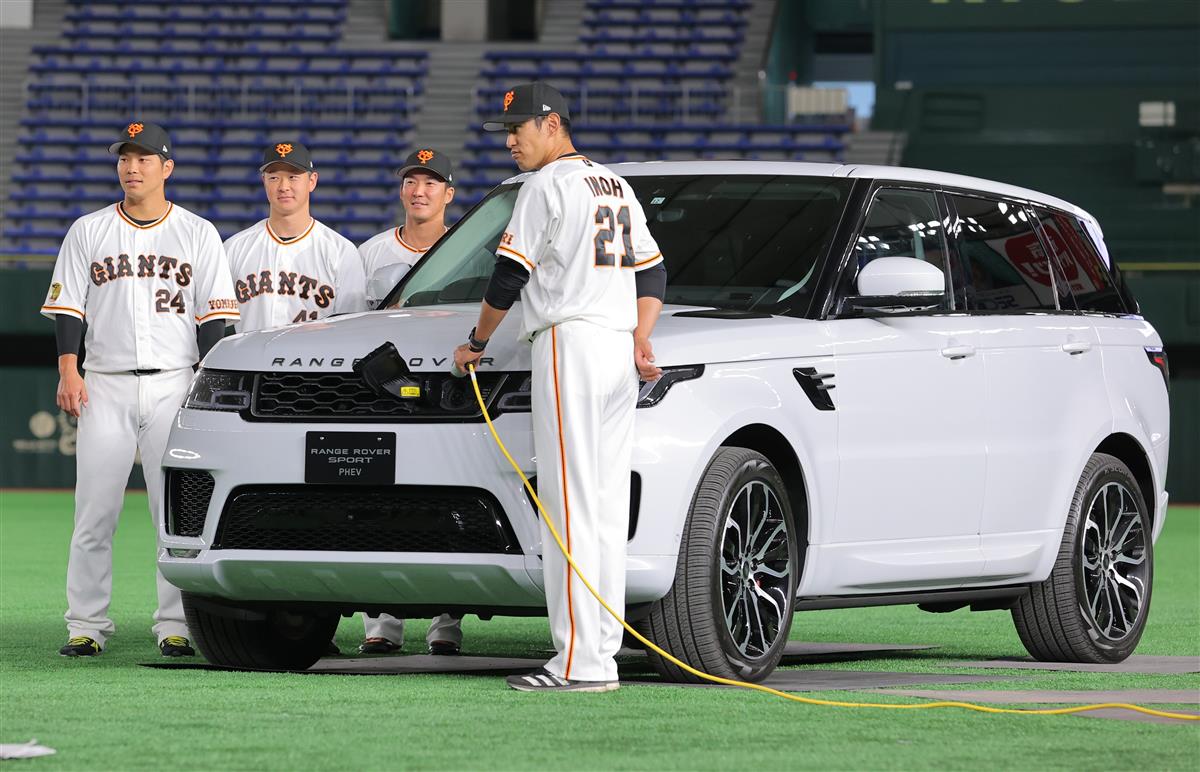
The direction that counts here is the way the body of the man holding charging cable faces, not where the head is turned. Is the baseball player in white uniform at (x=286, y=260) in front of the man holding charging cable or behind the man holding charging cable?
in front

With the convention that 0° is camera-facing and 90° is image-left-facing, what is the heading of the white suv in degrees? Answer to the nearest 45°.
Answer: approximately 45°

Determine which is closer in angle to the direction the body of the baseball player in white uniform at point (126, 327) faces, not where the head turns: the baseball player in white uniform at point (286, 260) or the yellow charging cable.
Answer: the yellow charging cable

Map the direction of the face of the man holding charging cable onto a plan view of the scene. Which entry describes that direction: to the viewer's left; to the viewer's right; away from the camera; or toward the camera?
to the viewer's left

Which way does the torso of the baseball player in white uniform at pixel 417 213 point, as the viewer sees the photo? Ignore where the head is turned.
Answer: toward the camera

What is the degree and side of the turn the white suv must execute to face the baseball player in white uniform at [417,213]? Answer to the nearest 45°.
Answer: approximately 90° to its right

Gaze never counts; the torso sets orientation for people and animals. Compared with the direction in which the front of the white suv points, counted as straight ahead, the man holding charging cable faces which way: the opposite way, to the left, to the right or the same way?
to the right

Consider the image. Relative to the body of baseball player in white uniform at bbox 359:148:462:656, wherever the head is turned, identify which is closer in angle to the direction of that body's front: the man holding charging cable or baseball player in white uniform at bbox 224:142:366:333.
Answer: the man holding charging cable

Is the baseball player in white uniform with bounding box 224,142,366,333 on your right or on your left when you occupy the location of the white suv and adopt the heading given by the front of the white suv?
on your right

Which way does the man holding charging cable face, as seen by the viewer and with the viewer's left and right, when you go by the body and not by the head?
facing away from the viewer and to the left of the viewer

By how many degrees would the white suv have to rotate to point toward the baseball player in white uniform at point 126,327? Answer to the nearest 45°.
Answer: approximately 90° to its right

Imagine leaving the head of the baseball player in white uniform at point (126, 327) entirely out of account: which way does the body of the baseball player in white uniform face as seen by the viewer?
toward the camera
